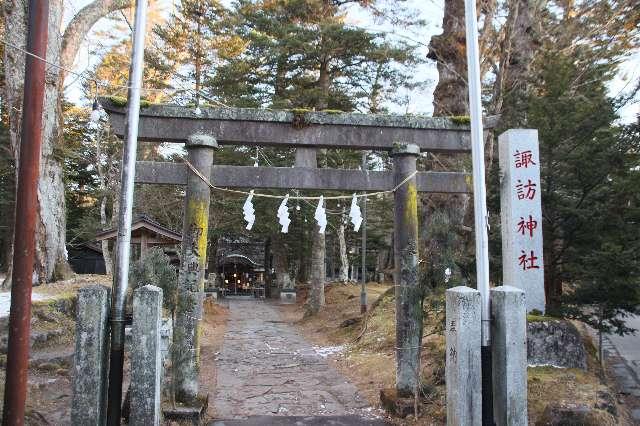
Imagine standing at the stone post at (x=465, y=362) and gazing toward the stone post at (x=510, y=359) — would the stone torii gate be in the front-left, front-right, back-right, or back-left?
back-left

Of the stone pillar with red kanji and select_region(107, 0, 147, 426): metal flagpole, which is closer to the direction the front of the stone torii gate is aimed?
the metal flagpole

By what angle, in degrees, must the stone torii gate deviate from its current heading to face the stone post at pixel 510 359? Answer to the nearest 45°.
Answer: approximately 45° to its left

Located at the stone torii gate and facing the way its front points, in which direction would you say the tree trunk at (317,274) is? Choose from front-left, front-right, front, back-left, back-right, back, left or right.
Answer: back

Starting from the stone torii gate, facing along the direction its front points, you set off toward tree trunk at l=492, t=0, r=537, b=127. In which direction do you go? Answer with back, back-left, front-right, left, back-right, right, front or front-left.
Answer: back-left

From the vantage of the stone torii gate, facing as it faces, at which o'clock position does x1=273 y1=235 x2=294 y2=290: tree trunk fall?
The tree trunk is roughly at 6 o'clock from the stone torii gate.

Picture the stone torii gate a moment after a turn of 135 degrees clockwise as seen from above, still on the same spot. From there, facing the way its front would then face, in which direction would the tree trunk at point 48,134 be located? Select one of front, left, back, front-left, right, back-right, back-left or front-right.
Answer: front

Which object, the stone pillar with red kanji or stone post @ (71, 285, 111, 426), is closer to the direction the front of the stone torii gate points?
the stone post

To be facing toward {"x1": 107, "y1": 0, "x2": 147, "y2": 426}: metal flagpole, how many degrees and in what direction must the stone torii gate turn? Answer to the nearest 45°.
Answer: approximately 45° to its right

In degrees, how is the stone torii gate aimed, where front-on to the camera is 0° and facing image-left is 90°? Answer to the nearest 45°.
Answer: approximately 0°

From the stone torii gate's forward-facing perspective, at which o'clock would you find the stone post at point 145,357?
The stone post is roughly at 1 o'clock from the stone torii gate.
